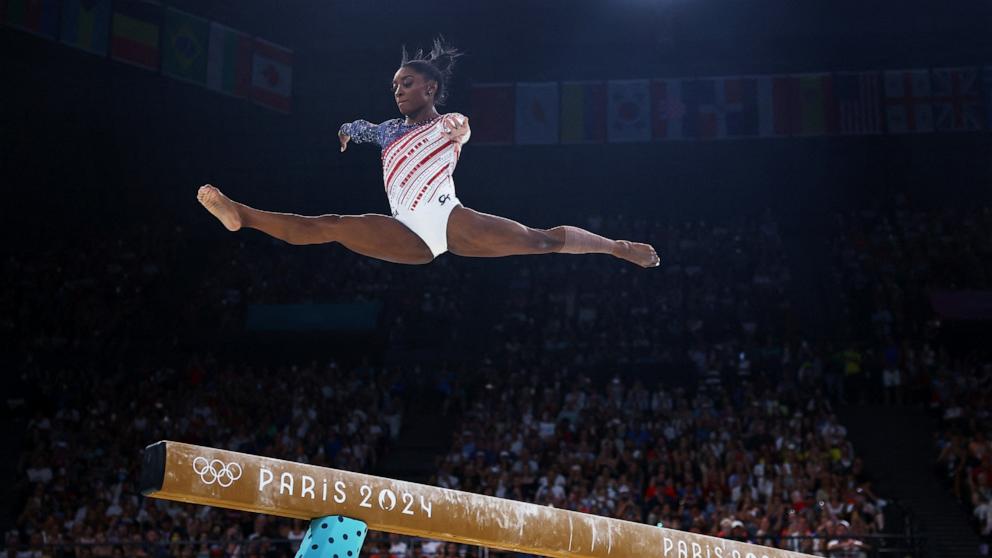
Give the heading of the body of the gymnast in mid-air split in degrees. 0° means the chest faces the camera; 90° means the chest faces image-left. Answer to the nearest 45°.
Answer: approximately 45°

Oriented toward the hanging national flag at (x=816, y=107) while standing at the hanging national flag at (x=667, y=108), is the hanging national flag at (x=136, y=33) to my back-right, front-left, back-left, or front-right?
back-right

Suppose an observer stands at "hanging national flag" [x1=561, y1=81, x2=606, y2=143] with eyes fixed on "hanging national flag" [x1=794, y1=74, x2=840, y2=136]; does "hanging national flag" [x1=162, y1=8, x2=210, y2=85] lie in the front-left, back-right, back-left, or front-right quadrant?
back-right

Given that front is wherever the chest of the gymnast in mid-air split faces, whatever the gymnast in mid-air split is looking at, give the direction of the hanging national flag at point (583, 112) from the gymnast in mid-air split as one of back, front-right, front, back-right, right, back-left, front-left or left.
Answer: back-right

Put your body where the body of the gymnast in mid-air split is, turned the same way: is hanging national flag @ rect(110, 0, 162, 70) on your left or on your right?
on your right

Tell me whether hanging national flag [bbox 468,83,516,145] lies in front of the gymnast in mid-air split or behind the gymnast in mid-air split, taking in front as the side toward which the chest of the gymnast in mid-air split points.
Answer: behind
